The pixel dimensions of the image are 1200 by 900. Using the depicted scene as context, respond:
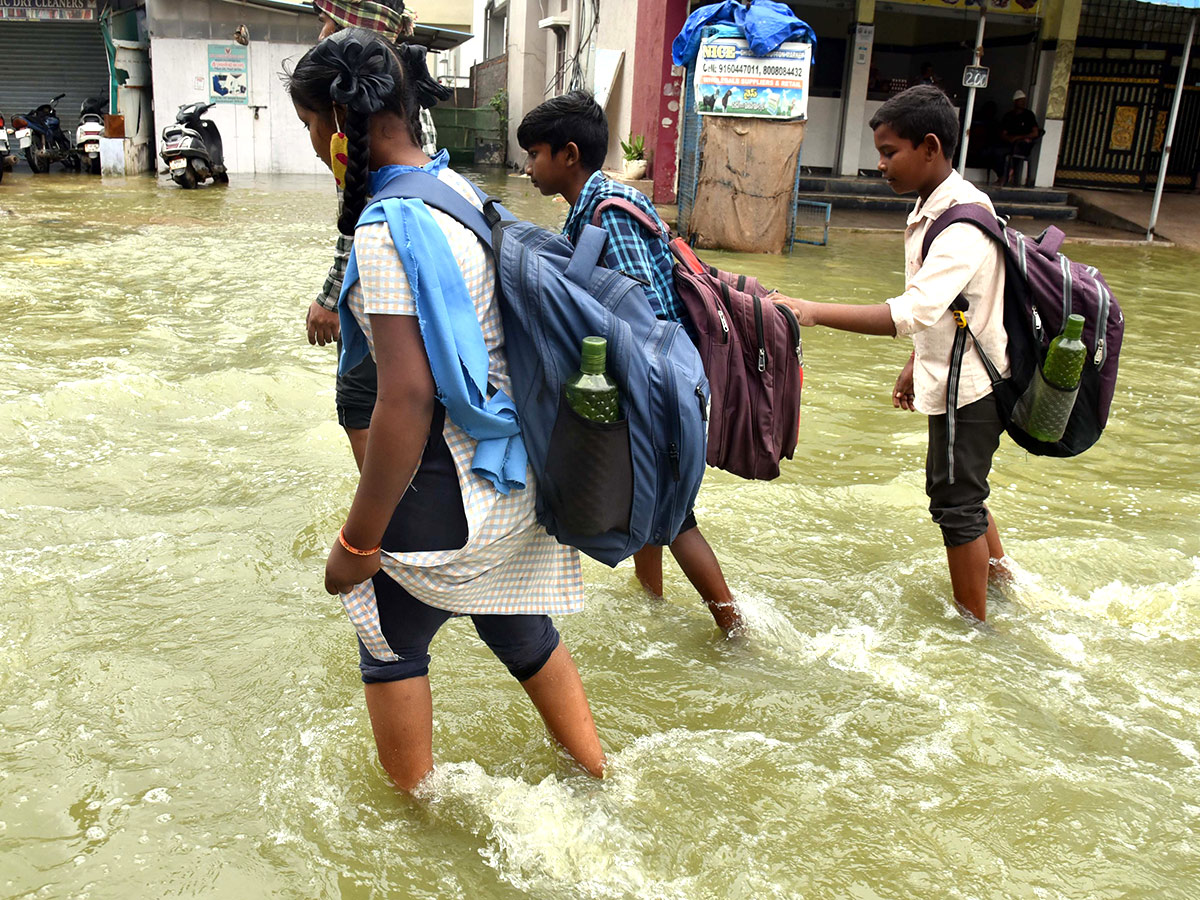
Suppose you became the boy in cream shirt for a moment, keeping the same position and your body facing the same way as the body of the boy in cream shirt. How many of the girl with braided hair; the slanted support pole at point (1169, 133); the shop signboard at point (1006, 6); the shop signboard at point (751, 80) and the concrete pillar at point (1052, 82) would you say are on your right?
4

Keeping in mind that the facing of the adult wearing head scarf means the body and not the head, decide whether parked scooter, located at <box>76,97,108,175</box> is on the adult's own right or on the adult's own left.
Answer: on the adult's own right

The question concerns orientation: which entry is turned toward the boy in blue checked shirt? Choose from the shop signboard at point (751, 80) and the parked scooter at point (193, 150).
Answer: the shop signboard

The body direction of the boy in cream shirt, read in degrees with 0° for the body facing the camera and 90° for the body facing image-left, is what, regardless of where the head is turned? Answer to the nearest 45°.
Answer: approximately 90°

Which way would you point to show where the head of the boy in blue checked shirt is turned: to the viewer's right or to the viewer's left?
to the viewer's left

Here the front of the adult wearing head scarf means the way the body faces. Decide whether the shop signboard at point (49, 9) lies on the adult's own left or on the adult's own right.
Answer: on the adult's own right

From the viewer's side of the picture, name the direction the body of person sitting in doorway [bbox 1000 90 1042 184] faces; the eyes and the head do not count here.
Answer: toward the camera

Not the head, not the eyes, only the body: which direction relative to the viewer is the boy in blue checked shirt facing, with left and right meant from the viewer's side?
facing to the left of the viewer

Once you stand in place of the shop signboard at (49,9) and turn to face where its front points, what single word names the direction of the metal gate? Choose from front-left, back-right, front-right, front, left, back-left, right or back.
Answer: front-left

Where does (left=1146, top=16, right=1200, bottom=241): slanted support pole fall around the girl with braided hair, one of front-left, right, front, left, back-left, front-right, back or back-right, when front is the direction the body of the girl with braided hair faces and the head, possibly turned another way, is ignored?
right

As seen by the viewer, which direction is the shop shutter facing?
toward the camera

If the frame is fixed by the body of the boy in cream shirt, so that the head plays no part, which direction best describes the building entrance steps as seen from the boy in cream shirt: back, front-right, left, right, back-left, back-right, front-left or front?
right

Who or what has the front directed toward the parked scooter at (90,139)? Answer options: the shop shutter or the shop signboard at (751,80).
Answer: the shop shutter

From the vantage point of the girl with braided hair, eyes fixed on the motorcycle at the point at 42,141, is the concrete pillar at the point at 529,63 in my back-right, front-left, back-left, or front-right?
front-right
